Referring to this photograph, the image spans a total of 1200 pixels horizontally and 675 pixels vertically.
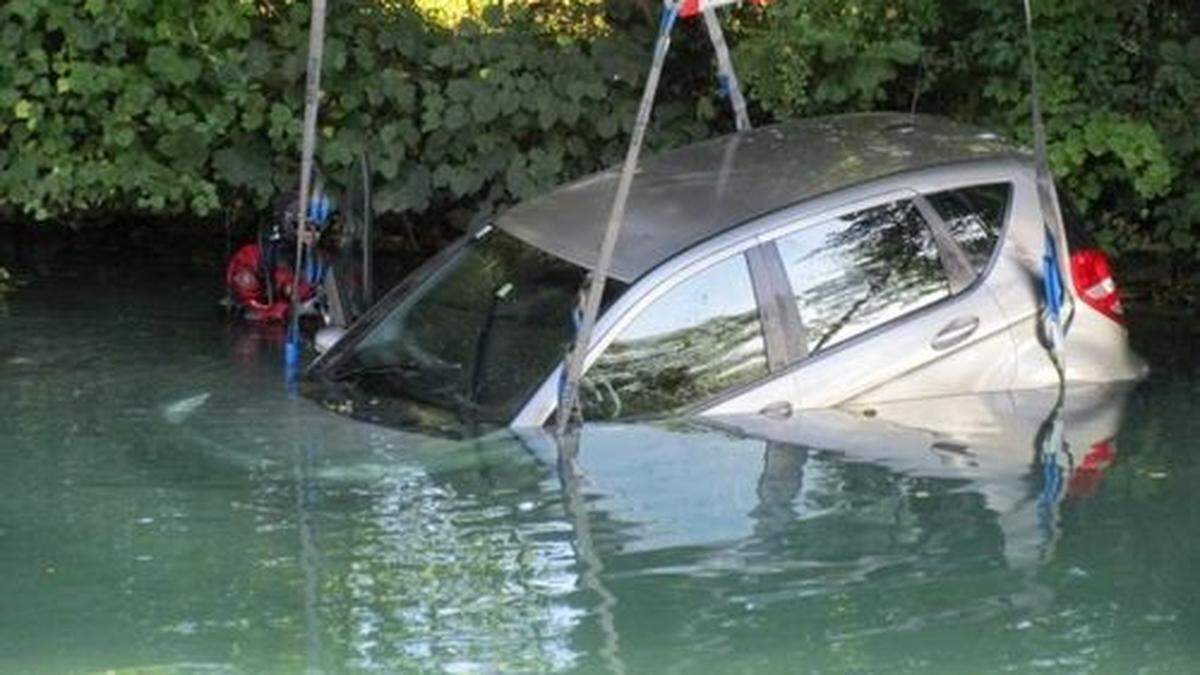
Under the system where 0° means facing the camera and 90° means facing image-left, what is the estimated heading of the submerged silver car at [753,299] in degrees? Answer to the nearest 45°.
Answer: approximately 45°

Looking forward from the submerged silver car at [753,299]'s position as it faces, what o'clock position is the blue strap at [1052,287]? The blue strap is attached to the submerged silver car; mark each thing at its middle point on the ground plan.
The blue strap is roughly at 7 o'clock from the submerged silver car.

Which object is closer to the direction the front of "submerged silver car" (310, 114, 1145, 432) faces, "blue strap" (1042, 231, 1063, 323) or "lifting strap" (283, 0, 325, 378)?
the lifting strap
